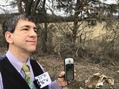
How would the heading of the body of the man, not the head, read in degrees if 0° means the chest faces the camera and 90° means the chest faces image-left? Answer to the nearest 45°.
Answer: approximately 315°

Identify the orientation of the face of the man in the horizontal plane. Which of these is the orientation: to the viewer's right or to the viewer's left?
to the viewer's right
